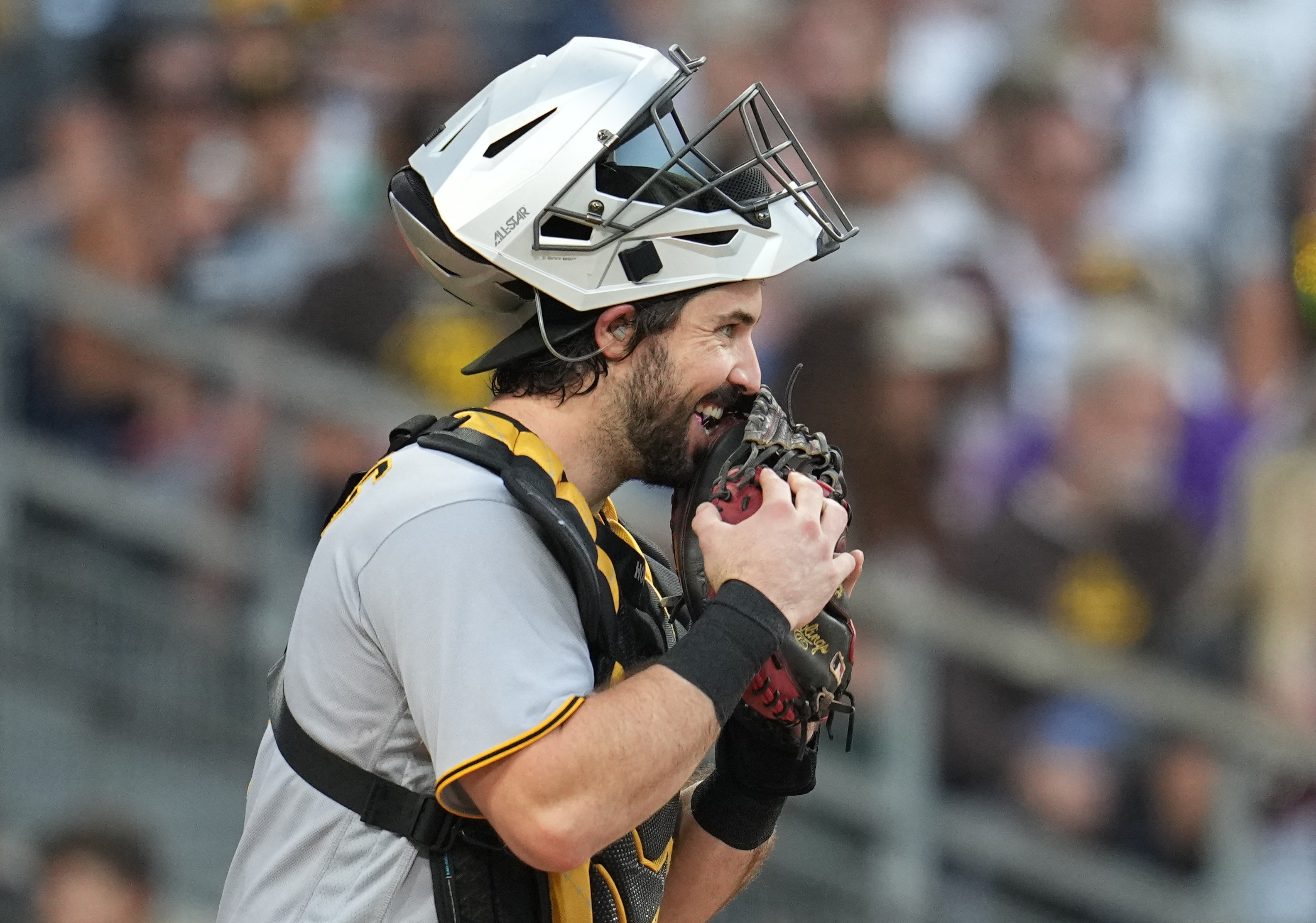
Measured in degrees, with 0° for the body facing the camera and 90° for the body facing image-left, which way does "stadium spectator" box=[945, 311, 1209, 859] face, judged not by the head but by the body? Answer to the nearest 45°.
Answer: approximately 0°

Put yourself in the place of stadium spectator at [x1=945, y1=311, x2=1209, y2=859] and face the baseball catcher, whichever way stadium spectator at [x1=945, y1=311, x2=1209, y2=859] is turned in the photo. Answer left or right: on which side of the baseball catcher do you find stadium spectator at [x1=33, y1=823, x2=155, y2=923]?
right

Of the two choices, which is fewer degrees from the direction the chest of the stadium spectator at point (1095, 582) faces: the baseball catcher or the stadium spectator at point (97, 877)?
the baseball catcher

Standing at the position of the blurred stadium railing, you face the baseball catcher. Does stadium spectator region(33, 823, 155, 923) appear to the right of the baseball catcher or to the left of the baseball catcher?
right

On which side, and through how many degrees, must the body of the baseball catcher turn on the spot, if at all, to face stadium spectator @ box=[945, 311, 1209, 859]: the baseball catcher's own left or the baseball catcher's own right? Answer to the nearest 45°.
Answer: approximately 45° to the baseball catcher's own left

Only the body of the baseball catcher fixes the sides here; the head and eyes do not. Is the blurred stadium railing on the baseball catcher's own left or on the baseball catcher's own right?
on the baseball catcher's own left

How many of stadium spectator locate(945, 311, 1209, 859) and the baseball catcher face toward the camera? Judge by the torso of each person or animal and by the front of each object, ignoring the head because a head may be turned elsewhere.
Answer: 1

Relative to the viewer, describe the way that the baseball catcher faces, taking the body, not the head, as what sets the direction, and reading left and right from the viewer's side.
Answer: facing to the right of the viewer

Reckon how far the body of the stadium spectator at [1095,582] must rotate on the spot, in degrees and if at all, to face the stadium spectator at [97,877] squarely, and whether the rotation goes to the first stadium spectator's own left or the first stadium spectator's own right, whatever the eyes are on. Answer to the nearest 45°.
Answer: approximately 45° to the first stadium spectator's own right
